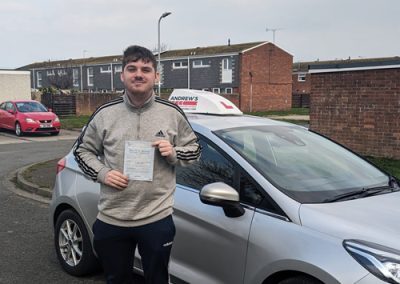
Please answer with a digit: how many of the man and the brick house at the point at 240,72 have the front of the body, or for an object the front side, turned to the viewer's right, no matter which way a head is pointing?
0

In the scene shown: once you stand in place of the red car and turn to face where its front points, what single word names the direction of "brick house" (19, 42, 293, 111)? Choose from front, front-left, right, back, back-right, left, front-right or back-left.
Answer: left

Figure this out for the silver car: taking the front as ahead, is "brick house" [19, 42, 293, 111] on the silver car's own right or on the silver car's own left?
on the silver car's own left

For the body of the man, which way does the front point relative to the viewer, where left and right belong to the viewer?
facing the viewer

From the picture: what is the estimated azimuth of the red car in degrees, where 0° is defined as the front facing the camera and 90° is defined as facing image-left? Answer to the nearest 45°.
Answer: approximately 315°

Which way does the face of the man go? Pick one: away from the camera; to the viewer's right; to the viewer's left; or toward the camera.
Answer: toward the camera

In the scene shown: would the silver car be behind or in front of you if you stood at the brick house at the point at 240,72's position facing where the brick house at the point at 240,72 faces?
in front

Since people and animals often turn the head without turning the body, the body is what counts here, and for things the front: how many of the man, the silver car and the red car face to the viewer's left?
0

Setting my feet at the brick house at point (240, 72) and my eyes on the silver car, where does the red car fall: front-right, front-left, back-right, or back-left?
front-right

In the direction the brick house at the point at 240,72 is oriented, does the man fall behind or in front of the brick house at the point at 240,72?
in front

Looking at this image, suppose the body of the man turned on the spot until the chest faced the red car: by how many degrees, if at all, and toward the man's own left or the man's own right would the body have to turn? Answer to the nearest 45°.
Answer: approximately 180°

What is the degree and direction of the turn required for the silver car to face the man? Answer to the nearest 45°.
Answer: approximately 90° to its right
